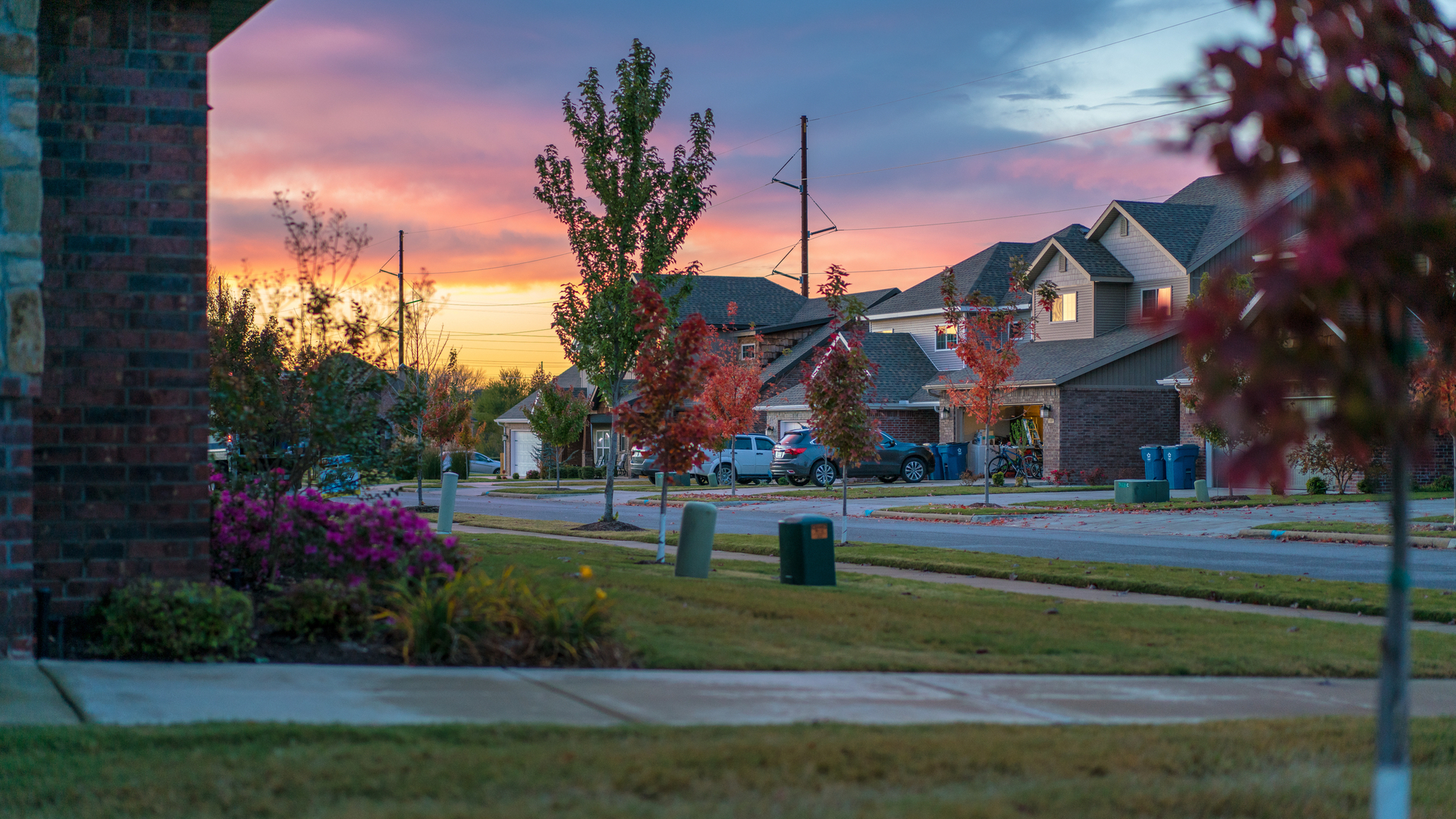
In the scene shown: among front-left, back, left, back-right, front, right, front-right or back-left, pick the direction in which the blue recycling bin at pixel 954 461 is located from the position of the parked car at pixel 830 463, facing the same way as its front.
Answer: front

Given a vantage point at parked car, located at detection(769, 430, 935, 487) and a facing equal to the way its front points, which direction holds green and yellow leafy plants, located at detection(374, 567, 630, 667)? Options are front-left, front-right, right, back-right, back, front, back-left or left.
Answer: back-right

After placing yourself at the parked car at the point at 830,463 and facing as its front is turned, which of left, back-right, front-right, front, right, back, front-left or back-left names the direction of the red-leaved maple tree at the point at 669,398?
back-right

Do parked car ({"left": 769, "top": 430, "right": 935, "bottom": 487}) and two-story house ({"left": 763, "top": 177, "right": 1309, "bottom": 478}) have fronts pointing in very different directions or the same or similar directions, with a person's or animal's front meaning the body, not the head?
very different directions

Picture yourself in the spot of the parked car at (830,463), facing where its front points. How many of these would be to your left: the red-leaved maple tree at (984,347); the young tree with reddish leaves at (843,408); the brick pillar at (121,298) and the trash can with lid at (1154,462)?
0

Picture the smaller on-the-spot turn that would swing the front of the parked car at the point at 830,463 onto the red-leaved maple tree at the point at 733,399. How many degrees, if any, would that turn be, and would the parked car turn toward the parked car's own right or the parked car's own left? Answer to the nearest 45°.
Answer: approximately 135° to the parked car's own left

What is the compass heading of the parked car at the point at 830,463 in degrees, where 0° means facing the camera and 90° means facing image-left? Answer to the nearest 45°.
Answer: approximately 225°

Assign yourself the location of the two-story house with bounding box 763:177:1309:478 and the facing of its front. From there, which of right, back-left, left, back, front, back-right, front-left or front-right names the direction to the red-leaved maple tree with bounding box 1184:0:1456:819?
front-left

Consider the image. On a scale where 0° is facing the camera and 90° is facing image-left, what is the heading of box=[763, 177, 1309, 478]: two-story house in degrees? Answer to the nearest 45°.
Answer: approximately 45°

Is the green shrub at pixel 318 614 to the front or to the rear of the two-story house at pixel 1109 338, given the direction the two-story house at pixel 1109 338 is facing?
to the front

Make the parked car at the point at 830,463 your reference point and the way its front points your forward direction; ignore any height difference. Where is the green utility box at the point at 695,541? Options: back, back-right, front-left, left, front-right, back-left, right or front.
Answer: back-right
